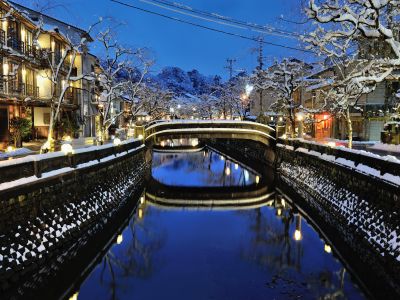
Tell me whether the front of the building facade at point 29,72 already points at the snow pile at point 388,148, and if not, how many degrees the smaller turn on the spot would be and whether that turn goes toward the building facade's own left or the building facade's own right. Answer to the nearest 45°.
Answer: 0° — it already faces it

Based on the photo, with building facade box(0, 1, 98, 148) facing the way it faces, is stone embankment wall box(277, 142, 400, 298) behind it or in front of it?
in front

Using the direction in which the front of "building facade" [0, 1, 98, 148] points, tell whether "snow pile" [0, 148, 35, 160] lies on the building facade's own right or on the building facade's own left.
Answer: on the building facade's own right

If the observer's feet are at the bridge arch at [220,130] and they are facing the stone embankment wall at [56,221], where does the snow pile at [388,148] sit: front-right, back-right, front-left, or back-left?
front-left

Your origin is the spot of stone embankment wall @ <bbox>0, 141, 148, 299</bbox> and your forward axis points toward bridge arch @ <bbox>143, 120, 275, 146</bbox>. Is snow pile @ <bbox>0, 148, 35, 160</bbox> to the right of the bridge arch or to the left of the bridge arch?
left

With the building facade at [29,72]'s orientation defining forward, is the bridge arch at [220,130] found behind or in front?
in front

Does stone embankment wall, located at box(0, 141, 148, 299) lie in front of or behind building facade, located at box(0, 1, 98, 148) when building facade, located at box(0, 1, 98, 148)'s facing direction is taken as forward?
in front

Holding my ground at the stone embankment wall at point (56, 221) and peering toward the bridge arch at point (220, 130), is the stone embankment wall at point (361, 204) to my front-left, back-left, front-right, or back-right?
front-right
